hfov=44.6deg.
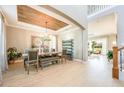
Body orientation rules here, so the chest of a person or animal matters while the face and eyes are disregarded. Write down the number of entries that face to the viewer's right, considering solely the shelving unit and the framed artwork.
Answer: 0

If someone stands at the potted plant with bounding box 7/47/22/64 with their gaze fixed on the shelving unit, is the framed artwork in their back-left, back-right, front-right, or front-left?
front-left

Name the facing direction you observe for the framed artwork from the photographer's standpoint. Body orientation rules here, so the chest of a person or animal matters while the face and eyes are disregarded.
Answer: facing the viewer

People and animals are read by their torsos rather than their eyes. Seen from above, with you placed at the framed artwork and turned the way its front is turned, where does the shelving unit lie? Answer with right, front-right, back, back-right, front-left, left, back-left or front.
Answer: left

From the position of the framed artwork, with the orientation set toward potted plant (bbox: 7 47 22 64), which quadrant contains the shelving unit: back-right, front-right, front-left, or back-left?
back-left

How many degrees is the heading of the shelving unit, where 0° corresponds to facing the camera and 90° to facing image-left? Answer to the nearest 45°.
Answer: approximately 45°
